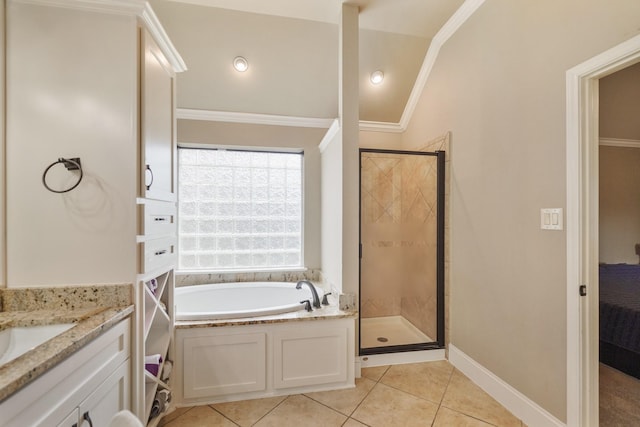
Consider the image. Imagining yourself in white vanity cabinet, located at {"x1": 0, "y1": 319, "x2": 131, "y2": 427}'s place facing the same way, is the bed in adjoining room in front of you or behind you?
in front

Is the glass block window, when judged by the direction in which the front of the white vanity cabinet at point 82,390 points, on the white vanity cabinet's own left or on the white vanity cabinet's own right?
on the white vanity cabinet's own left

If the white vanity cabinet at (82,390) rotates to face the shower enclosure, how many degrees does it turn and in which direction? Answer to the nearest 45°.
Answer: approximately 45° to its left

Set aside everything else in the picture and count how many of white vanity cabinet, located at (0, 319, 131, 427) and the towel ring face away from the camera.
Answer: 0

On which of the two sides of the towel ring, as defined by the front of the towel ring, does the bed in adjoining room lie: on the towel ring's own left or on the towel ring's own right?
on the towel ring's own left

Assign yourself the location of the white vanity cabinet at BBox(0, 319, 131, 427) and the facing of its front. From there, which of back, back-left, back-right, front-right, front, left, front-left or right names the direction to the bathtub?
left

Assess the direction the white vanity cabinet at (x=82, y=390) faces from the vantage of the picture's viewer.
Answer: facing the viewer and to the right of the viewer
